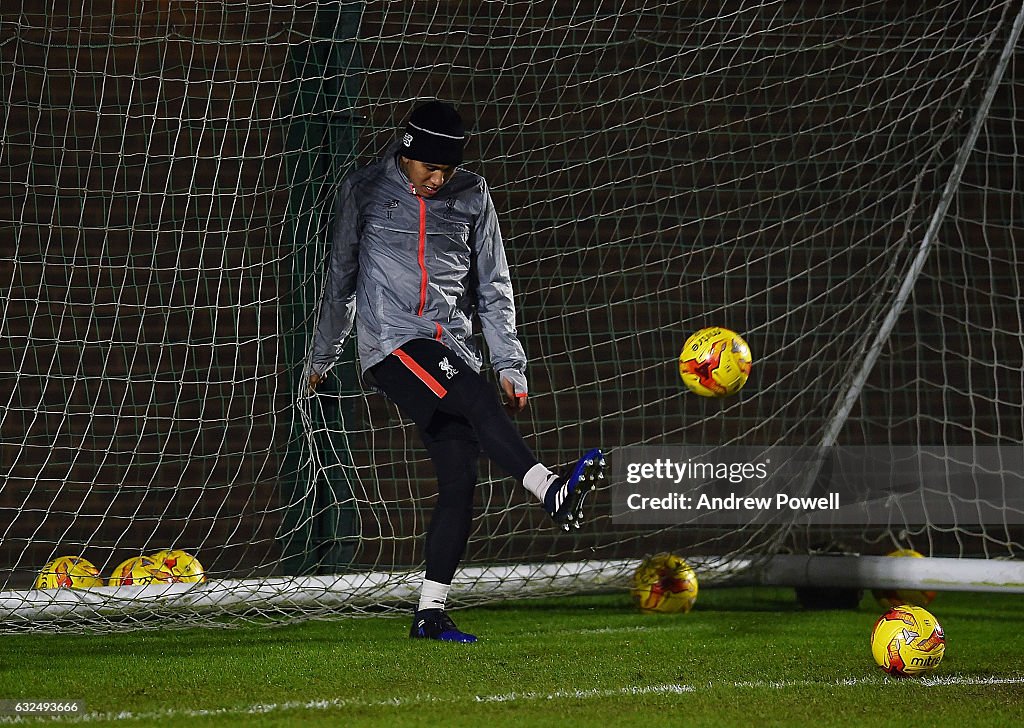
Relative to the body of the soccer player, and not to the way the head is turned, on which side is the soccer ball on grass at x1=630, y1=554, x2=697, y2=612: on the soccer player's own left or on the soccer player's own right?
on the soccer player's own left

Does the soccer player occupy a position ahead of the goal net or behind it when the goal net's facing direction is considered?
ahead

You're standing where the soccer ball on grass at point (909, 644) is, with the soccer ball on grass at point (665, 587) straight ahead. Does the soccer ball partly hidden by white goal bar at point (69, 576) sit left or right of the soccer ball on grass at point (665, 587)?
left

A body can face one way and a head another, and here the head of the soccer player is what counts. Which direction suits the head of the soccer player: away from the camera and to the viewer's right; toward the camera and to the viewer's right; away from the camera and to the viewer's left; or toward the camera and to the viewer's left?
toward the camera and to the viewer's right

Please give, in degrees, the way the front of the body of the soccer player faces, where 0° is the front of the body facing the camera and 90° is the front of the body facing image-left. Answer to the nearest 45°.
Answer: approximately 315°

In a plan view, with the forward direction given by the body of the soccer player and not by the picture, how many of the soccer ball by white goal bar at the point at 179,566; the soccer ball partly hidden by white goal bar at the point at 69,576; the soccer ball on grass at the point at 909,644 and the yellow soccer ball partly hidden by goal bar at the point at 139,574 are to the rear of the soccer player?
3

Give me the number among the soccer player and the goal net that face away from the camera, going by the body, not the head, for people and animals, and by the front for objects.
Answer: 0

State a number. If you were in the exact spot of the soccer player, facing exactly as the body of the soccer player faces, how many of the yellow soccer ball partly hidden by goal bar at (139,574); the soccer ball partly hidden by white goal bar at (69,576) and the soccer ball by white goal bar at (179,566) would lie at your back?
3

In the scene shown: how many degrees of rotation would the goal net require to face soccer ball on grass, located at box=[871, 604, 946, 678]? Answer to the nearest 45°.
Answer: approximately 45° to its left

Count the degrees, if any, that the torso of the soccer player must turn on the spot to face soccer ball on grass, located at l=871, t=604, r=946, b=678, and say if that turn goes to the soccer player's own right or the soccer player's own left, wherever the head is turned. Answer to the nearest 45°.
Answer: approximately 45° to the soccer player's own left
